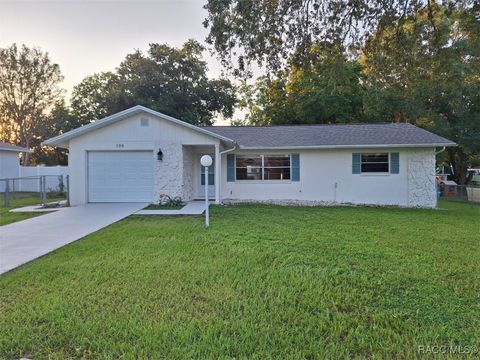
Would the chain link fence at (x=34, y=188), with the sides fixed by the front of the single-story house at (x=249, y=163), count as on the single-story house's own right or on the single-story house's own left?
on the single-story house's own right

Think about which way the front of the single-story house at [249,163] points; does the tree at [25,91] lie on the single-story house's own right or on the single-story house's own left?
on the single-story house's own right

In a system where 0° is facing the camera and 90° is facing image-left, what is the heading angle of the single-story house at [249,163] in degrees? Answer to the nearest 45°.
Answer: approximately 0°

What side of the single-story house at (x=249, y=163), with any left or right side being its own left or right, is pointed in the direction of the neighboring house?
right

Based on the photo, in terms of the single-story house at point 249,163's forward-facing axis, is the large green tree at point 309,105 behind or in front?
behind

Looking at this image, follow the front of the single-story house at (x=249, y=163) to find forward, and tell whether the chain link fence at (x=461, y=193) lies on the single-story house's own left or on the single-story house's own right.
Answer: on the single-story house's own left

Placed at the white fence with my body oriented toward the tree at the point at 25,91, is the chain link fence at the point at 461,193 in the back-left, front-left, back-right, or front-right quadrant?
back-right

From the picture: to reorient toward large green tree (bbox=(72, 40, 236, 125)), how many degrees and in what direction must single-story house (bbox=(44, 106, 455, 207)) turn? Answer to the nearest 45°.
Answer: approximately 135° to its right
